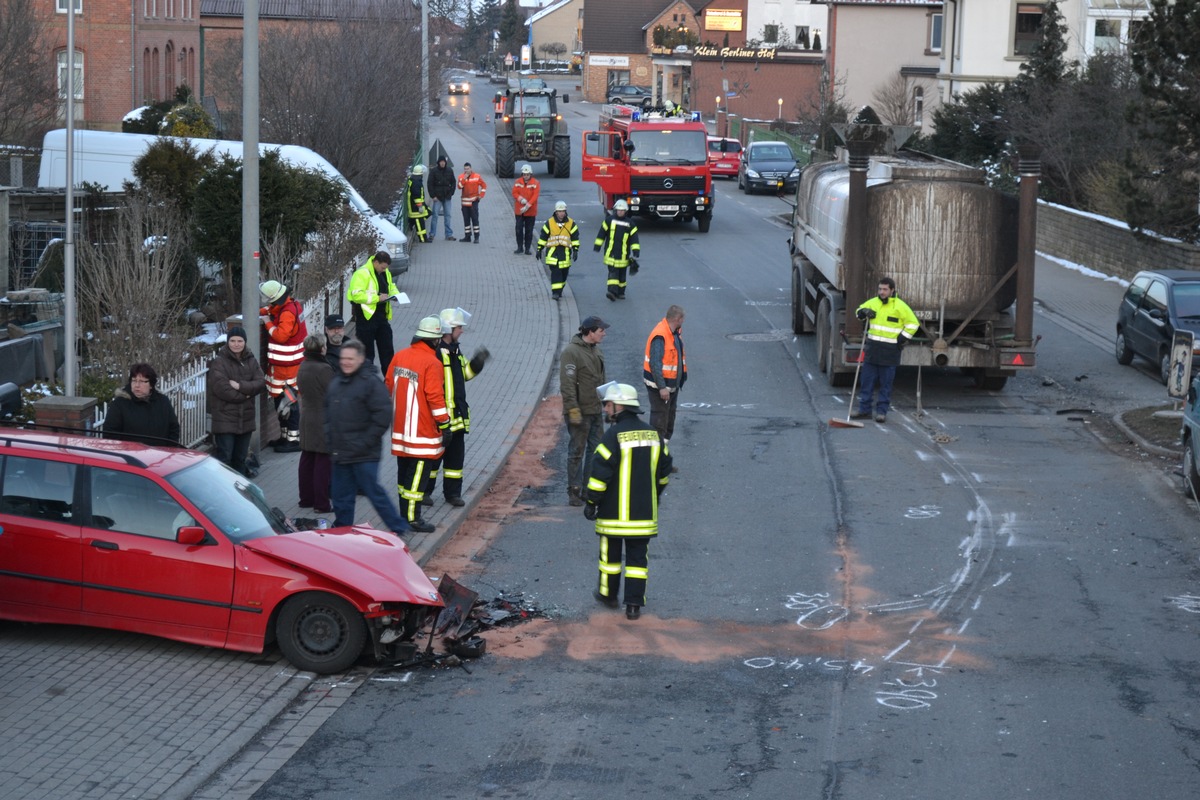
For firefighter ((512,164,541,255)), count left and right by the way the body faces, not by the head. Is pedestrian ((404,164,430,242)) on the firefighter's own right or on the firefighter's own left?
on the firefighter's own right

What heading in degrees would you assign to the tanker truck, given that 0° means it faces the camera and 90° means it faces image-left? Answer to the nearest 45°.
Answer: approximately 180°

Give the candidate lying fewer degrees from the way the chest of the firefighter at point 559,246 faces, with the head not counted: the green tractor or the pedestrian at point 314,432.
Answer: the pedestrian

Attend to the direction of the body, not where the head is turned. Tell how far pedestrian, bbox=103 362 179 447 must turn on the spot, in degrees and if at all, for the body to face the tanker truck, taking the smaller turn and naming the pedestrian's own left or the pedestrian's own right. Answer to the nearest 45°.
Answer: approximately 135° to the pedestrian's own left

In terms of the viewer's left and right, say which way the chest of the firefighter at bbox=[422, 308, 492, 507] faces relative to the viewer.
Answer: facing to the right of the viewer

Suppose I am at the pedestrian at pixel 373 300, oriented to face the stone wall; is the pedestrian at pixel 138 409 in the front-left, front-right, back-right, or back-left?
back-right

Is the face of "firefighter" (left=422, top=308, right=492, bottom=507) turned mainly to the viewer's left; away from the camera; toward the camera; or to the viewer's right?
to the viewer's right

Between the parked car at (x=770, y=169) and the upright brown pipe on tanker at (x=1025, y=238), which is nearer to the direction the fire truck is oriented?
the upright brown pipe on tanker

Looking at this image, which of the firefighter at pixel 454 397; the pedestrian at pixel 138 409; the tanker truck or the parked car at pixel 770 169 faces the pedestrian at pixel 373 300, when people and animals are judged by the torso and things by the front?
the parked car

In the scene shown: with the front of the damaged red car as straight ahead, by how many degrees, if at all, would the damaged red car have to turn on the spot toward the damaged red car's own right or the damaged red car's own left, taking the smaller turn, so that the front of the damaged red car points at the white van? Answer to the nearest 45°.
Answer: approximately 135° to the damaged red car's own left

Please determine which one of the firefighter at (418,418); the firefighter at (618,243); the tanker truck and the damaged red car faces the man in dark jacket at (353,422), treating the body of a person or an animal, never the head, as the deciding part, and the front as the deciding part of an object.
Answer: the firefighter at (618,243)

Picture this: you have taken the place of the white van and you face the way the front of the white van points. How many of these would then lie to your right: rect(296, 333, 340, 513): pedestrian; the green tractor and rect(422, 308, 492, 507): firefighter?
2

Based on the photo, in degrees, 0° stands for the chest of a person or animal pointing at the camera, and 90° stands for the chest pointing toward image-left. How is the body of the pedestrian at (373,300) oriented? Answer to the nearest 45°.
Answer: approximately 315°

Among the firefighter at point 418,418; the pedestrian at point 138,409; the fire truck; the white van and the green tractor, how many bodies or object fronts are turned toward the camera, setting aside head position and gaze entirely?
3

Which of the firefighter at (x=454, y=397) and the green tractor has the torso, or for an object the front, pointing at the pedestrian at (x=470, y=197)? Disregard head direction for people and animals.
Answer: the green tractor
